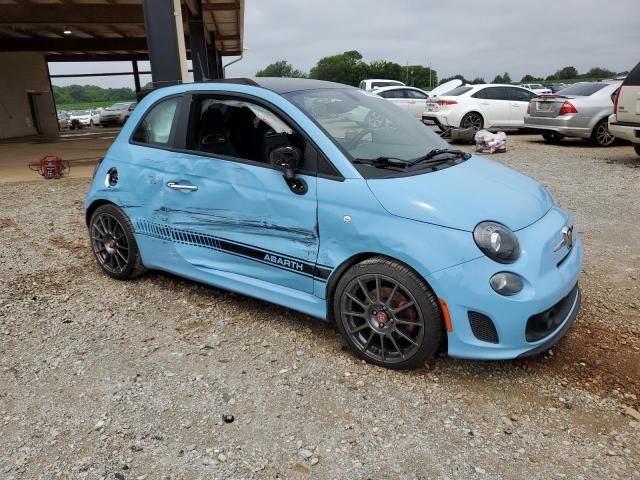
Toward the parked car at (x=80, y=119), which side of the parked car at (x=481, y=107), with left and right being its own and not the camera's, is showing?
left

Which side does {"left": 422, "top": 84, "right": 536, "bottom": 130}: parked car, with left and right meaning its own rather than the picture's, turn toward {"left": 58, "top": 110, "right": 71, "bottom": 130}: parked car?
left

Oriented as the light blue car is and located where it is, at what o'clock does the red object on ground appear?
The red object on ground is roughly at 6 o'clock from the light blue car.

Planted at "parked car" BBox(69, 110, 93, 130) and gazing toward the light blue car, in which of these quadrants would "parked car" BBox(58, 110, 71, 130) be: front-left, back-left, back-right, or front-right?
back-right

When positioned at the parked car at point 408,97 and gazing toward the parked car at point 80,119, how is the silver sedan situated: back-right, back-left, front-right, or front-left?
back-left

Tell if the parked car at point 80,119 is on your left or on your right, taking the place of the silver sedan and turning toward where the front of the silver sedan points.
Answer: on your left

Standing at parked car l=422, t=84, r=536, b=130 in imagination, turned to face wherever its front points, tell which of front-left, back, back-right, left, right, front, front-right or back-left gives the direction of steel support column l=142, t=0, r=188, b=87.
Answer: back

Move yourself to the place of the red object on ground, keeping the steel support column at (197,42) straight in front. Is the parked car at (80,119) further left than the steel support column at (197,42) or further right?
left

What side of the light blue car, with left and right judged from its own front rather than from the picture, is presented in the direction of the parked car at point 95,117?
back

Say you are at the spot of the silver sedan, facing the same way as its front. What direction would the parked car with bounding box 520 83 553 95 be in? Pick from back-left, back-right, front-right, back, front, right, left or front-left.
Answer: front-left

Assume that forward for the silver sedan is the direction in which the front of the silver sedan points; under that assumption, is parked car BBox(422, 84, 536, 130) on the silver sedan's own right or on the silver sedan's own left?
on the silver sedan's own left

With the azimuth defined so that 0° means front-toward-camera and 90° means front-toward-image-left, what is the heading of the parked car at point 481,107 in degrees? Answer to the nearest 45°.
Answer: approximately 225°
